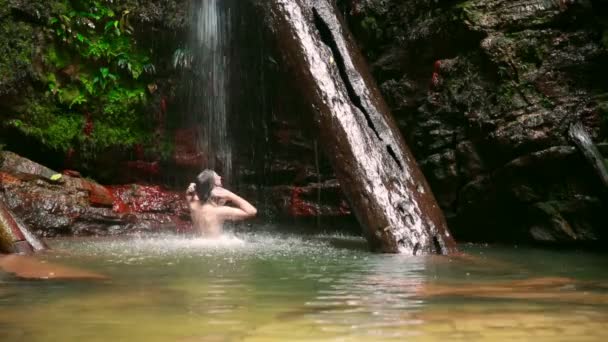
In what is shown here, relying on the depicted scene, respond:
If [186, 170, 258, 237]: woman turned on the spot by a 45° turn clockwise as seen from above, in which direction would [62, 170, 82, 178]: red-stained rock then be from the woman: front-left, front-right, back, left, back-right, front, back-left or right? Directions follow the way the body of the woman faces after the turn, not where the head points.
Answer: back-left

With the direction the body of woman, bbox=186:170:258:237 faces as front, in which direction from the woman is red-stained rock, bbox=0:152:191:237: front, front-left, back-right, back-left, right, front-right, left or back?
left

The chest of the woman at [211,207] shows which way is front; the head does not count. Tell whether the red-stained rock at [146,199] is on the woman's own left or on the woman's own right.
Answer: on the woman's own left

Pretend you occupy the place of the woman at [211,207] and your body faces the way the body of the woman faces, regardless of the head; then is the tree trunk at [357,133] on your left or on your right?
on your right

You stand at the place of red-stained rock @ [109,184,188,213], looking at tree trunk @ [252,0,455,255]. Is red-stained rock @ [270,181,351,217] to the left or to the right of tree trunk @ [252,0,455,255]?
left

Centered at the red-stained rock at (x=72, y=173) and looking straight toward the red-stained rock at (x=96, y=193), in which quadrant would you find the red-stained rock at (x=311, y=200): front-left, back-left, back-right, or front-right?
front-left

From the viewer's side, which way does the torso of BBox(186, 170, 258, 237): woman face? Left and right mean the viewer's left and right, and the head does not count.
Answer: facing away from the viewer and to the right of the viewer

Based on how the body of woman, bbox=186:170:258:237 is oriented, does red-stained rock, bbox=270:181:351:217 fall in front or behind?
in front

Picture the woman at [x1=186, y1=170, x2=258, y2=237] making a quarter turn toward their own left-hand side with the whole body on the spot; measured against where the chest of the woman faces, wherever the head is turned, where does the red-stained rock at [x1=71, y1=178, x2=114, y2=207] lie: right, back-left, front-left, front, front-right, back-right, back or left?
front
